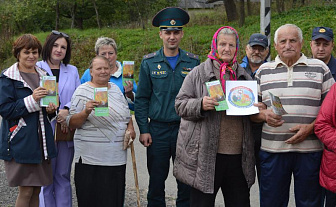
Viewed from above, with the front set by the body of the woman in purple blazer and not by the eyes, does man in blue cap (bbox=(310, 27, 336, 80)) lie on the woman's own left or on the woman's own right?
on the woman's own left

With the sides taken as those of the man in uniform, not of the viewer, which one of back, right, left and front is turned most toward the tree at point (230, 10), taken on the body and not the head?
back

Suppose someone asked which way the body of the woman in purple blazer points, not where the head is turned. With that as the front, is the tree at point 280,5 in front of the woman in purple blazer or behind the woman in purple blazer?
behind

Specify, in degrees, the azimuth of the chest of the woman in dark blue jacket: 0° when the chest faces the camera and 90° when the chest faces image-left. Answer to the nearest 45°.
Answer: approximately 315°

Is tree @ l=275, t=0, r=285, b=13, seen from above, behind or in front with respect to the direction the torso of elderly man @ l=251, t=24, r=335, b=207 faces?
behind
